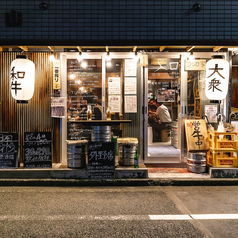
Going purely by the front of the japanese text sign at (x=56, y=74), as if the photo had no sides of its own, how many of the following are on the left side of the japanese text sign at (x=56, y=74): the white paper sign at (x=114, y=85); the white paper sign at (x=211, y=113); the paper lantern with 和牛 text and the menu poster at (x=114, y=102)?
3

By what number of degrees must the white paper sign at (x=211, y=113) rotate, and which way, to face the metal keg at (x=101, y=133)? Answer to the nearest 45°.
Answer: approximately 45° to its right

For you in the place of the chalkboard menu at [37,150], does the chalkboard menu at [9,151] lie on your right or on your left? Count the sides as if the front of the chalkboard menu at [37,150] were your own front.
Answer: on your right

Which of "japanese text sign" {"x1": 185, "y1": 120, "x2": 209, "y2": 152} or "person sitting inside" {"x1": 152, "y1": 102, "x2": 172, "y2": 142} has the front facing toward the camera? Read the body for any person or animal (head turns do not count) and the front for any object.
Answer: the japanese text sign

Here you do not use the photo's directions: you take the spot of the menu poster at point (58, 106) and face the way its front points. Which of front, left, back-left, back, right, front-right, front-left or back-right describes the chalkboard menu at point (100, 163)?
front-left

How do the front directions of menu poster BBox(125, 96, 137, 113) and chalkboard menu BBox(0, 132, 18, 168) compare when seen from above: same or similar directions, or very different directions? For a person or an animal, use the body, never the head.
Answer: same or similar directions

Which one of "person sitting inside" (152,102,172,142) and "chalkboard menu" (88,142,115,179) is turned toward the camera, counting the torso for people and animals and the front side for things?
the chalkboard menu

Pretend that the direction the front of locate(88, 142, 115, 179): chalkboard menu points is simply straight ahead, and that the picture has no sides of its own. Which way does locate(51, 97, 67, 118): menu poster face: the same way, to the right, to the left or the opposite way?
the same way

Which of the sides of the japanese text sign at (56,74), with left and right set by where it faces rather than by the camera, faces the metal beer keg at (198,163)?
left

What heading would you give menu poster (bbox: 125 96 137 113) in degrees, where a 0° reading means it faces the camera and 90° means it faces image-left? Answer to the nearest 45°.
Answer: approximately 0°

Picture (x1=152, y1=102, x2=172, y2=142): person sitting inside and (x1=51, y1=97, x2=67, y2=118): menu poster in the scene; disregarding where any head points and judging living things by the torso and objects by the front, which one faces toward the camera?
the menu poster

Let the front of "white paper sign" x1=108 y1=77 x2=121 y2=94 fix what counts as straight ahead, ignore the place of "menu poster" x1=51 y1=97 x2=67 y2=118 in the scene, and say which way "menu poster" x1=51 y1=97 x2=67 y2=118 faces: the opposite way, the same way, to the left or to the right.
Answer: the same way

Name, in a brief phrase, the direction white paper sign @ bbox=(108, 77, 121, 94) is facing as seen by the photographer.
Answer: facing the viewer

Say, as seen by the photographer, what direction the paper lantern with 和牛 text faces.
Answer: facing the viewer and to the left of the viewer

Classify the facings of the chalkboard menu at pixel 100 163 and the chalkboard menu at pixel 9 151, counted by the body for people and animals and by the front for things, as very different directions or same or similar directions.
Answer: same or similar directions

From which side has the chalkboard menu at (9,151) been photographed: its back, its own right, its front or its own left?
front

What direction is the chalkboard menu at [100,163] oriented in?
toward the camera
